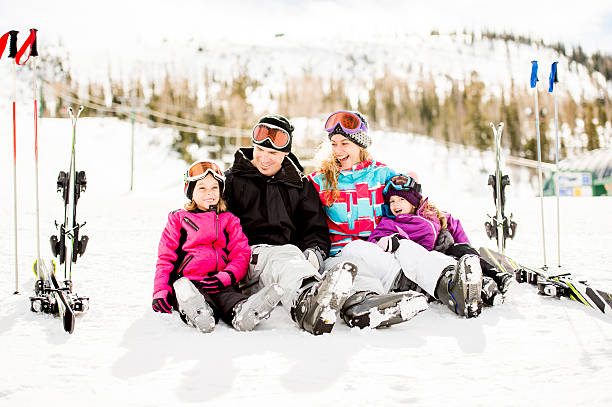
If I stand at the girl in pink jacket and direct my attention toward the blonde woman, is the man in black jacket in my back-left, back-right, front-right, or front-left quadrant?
front-left

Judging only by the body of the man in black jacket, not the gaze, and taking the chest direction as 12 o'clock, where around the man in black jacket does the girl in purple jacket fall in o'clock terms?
The girl in purple jacket is roughly at 9 o'clock from the man in black jacket.

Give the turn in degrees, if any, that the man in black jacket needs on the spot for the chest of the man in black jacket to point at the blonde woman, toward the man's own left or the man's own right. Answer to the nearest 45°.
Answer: approximately 45° to the man's own left

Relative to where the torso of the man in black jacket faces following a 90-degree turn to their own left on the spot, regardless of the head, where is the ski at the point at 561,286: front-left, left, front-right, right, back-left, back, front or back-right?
front

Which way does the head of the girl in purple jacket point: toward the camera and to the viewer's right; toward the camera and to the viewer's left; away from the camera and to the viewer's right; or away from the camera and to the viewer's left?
toward the camera and to the viewer's left

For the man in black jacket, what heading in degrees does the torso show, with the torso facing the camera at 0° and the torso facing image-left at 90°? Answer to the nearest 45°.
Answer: approximately 0°
